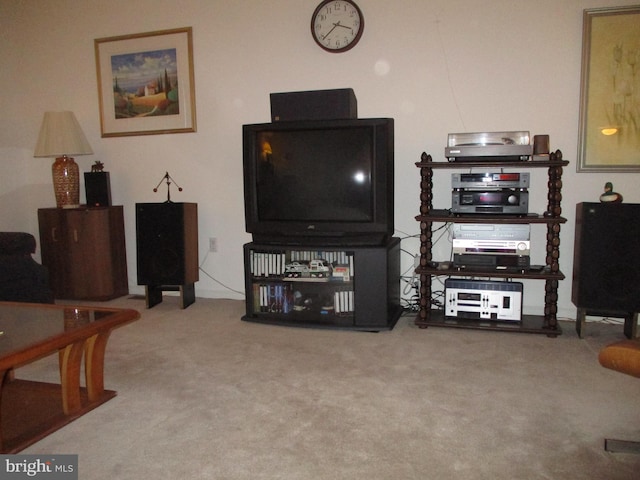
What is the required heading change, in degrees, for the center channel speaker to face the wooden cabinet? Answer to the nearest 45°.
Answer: approximately 90° to its right

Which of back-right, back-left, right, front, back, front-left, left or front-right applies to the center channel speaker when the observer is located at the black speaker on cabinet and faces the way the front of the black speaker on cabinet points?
front-left

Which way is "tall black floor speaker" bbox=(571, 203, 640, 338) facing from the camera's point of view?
toward the camera

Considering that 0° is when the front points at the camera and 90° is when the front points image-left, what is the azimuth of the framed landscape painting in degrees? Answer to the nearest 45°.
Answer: approximately 45°

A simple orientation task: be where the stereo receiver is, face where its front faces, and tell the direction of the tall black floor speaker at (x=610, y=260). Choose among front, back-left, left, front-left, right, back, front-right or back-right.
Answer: left

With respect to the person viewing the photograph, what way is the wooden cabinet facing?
facing the viewer and to the left of the viewer

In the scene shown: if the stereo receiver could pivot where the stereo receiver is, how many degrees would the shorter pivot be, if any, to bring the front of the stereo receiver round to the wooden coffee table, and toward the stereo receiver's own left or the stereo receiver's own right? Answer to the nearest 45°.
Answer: approximately 45° to the stereo receiver's own right

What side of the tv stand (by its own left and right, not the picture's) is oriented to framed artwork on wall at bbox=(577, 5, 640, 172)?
left

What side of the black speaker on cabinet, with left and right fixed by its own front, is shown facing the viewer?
front

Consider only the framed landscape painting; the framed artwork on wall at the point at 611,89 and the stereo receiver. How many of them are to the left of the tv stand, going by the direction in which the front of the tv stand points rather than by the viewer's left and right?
2

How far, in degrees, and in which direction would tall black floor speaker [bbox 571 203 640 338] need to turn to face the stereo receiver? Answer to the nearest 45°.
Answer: approximately 90° to its right

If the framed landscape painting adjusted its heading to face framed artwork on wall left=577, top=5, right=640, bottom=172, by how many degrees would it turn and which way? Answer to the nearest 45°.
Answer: approximately 90° to its left

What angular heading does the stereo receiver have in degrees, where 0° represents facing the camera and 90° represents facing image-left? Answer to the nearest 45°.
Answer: approximately 0°

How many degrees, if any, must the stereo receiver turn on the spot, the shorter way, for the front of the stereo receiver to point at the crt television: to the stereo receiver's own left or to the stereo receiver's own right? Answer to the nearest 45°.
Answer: approximately 90° to the stereo receiver's own right

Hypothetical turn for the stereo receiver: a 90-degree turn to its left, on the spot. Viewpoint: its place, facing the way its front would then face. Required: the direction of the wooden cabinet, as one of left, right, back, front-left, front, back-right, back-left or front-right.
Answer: back

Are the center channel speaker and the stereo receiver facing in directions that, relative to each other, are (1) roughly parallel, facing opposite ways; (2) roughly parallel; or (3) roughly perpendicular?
roughly parallel
